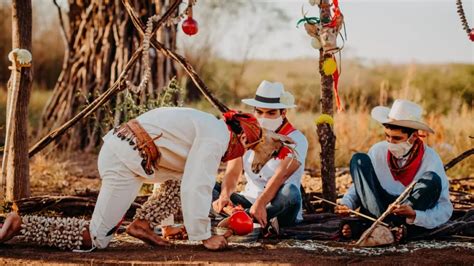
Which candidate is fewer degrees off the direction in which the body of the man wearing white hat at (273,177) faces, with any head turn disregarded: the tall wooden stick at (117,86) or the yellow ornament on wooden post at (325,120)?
the tall wooden stick

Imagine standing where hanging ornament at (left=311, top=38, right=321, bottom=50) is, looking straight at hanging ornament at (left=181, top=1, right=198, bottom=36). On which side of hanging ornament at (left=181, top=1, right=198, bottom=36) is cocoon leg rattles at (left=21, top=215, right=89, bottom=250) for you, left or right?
left

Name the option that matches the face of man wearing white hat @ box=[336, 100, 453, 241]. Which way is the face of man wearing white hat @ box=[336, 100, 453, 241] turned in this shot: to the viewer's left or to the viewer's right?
to the viewer's left

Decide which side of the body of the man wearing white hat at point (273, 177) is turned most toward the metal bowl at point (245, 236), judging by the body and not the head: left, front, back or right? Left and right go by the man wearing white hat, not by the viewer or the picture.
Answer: front

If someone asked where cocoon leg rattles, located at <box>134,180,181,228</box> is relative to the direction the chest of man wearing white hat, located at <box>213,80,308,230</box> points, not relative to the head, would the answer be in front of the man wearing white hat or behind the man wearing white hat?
in front

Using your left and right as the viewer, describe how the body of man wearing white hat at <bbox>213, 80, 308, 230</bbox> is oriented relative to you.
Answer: facing the viewer and to the left of the viewer
